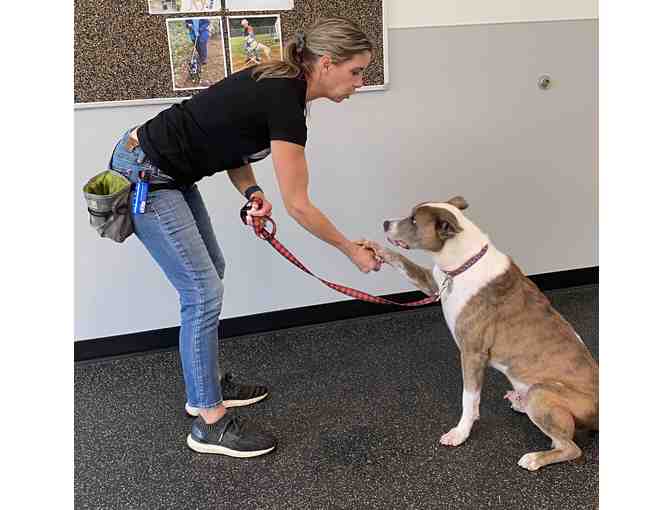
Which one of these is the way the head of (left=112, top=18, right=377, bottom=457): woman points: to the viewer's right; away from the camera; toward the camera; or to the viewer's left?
to the viewer's right

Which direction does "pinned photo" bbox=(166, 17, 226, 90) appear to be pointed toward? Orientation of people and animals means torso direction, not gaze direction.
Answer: toward the camera

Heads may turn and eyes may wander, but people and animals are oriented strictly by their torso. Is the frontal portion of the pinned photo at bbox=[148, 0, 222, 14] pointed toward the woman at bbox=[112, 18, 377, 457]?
yes

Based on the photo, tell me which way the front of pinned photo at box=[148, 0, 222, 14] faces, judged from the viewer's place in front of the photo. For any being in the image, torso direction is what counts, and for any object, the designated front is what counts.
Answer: facing the viewer

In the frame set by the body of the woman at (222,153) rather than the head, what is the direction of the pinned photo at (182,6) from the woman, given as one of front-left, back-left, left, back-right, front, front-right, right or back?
left

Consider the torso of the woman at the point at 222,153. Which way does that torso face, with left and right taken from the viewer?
facing to the right of the viewer

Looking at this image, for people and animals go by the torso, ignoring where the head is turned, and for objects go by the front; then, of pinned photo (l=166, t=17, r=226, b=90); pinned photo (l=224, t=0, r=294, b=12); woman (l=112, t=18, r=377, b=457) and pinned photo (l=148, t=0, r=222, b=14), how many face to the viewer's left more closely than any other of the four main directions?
0

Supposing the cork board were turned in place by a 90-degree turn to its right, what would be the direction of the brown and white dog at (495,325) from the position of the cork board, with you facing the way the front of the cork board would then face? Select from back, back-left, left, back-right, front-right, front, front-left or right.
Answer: back-left

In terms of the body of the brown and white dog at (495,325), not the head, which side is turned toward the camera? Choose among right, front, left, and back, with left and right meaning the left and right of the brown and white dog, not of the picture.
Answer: left

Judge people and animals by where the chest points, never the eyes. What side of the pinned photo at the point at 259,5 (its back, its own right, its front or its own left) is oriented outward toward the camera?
front

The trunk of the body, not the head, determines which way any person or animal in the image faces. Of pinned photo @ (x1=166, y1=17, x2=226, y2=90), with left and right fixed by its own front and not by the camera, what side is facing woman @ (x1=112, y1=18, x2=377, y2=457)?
front
